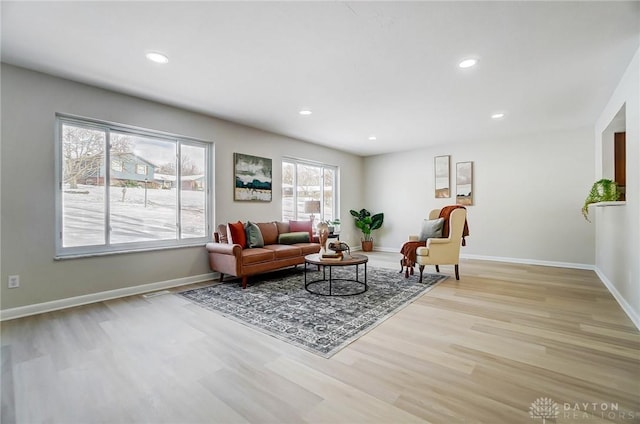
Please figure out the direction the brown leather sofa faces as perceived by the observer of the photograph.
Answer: facing the viewer and to the right of the viewer

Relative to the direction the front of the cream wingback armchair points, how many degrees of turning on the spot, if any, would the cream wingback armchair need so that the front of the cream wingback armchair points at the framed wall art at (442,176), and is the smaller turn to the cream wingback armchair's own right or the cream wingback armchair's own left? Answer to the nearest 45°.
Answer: approximately 90° to the cream wingback armchair's own right

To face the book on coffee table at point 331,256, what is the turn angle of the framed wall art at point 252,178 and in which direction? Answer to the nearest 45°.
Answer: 0° — it already faces it

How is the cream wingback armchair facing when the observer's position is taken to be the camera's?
facing to the left of the viewer

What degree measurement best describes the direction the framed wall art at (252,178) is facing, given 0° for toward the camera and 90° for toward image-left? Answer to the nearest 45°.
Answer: approximately 315°

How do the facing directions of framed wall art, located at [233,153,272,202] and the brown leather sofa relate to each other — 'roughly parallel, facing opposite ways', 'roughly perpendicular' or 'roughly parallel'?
roughly parallel

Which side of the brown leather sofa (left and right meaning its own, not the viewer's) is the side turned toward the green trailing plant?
front

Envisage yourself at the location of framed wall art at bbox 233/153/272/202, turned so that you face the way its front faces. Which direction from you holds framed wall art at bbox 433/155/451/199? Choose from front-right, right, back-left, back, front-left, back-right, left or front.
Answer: front-left

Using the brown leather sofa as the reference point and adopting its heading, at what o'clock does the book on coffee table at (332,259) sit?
The book on coffee table is roughly at 12 o'clock from the brown leather sofa.

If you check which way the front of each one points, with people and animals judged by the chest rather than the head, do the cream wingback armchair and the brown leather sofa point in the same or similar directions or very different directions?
very different directions

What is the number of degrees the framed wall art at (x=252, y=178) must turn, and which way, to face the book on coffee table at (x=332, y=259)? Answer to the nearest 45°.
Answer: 0° — it already faces it

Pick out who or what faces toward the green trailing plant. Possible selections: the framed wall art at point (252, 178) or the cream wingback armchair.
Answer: the framed wall art

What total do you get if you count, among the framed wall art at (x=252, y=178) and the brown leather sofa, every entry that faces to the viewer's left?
0
